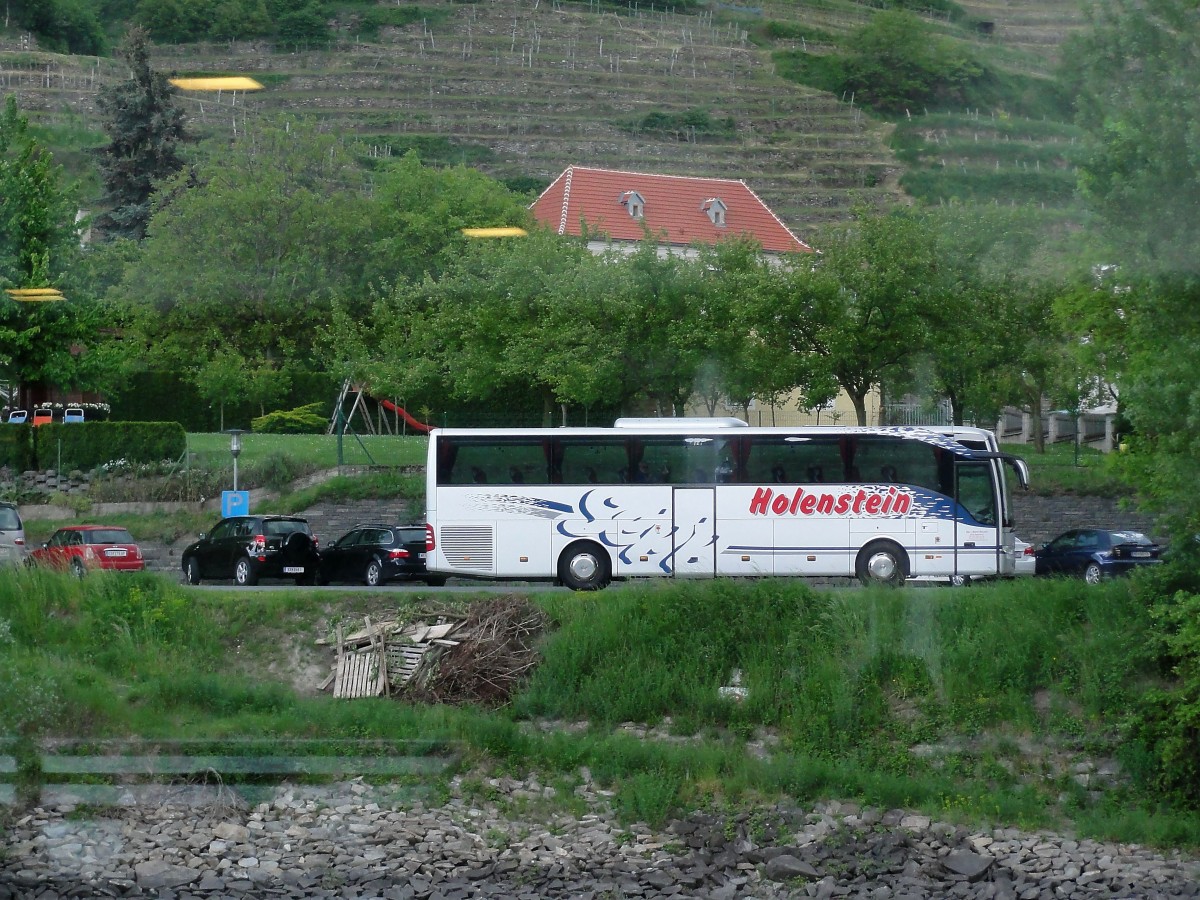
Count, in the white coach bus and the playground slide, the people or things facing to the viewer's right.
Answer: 2

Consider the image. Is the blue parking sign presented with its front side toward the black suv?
yes

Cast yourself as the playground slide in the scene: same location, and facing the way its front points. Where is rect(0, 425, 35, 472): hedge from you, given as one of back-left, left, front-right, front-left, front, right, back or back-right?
back

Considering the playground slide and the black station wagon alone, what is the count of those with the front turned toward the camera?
0

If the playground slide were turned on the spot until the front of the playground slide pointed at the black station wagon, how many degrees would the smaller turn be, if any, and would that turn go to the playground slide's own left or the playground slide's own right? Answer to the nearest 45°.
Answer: approximately 90° to the playground slide's own right

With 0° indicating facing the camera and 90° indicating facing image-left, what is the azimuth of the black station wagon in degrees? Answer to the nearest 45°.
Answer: approximately 135°

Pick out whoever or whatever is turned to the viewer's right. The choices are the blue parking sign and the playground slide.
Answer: the playground slide

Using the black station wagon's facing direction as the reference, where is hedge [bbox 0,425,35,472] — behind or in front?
in front

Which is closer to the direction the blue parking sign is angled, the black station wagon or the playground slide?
the black station wagon

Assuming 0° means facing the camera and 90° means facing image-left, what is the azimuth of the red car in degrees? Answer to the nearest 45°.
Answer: approximately 135°

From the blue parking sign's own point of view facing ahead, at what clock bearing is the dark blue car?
The dark blue car is roughly at 10 o'clock from the blue parking sign.

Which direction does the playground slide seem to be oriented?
to the viewer's right
